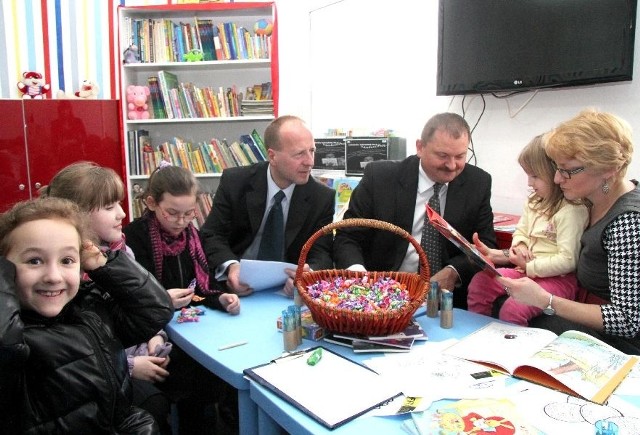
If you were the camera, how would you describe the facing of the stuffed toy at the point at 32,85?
facing the viewer

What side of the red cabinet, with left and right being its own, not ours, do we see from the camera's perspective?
front

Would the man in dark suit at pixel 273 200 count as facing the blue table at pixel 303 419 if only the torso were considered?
yes

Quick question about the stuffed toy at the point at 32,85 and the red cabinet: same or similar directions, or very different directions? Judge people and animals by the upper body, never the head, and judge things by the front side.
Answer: same or similar directions

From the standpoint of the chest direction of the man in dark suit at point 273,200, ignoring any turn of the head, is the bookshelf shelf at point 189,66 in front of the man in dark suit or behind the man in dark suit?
behind

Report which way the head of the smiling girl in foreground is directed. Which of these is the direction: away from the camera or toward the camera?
toward the camera

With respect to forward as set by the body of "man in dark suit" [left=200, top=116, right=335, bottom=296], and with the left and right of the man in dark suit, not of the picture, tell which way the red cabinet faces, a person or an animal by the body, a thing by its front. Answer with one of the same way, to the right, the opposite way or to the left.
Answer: the same way

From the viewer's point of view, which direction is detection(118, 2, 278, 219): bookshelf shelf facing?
toward the camera

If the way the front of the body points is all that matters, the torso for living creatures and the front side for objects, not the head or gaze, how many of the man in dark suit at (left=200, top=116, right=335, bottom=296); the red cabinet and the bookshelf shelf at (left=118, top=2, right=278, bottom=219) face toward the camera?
3

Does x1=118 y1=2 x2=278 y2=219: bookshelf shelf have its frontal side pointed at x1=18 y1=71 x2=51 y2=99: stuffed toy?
no

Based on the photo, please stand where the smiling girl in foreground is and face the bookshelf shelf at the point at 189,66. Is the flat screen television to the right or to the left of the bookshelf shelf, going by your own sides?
right

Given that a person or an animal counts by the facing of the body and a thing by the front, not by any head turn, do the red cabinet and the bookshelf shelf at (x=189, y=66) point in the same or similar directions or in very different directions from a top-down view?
same or similar directions

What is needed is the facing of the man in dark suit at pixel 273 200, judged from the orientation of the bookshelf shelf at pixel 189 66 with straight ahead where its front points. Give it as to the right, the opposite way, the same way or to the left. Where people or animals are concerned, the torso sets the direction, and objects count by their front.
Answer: the same way

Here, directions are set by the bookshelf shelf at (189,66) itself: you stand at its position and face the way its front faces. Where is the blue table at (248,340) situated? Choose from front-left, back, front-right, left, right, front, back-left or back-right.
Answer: front

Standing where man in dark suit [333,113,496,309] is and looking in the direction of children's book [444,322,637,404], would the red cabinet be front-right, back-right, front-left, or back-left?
back-right
